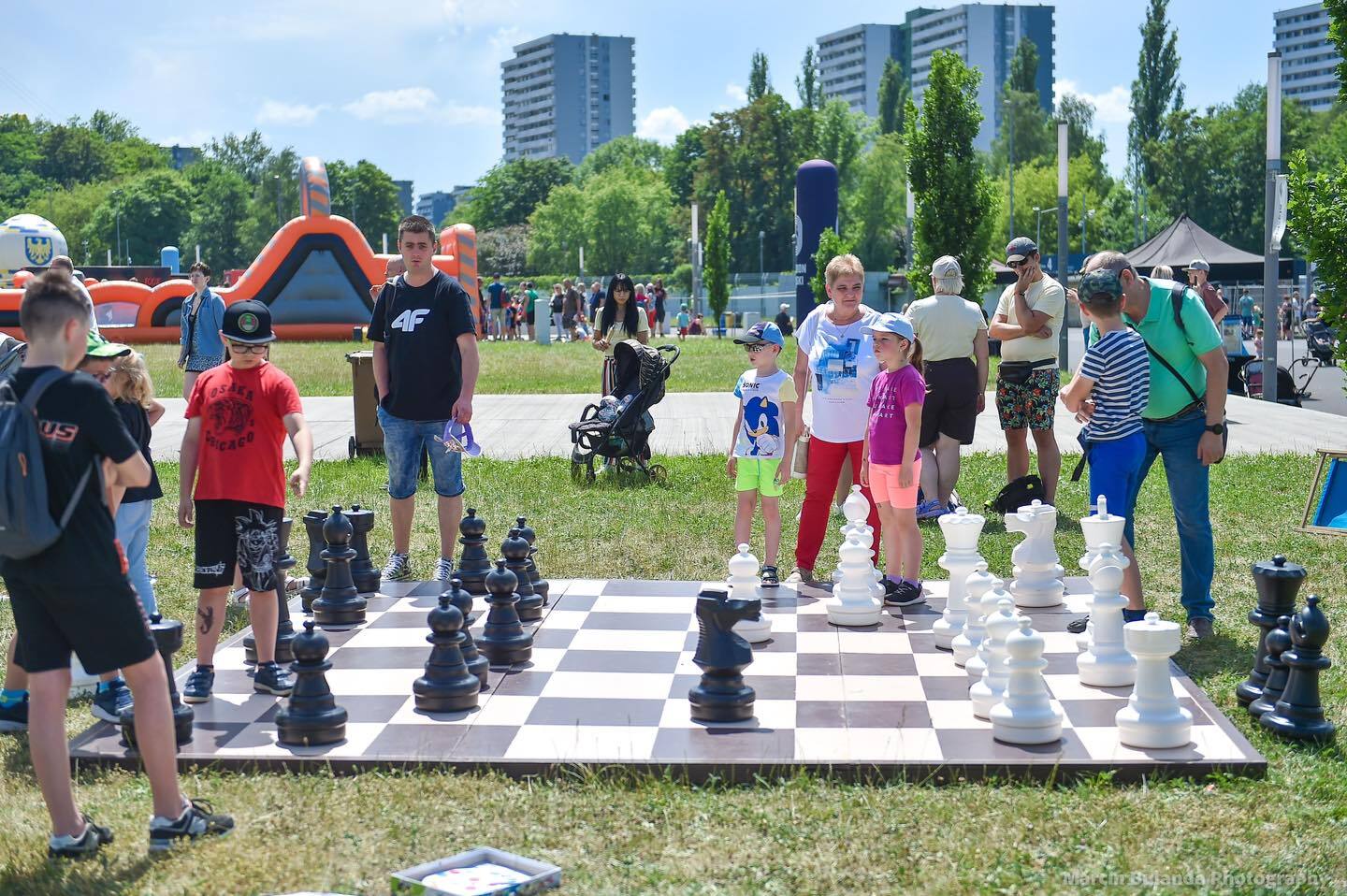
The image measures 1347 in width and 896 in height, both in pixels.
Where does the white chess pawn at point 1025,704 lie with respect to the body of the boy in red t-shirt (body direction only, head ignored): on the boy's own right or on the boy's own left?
on the boy's own left

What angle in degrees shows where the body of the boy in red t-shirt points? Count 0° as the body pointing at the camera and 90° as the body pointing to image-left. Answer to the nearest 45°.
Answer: approximately 0°

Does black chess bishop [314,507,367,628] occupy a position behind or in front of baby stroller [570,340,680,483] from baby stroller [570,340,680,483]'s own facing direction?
in front

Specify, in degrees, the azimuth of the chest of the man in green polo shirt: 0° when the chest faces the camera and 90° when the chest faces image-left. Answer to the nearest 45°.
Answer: approximately 45°

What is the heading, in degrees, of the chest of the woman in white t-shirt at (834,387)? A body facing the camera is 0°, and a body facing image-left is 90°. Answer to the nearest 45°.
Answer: approximately 0°

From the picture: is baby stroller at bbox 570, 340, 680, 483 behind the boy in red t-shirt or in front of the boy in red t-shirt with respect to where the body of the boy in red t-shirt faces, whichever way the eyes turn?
behind

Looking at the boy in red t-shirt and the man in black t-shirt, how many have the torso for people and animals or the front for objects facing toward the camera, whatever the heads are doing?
2

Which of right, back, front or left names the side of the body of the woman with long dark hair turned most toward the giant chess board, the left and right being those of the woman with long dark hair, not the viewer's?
front

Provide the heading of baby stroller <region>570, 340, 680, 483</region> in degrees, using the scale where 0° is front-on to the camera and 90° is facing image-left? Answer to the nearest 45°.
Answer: approximately 45°

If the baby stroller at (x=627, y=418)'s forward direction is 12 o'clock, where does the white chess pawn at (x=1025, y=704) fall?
The white chess pawn is roughly at 10 o'clock from the baby stroller.

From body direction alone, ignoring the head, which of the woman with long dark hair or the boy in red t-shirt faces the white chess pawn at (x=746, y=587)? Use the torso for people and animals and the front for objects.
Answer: the woman with long dark hair

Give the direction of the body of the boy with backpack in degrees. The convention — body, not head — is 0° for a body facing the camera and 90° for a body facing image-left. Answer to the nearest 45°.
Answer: approximately 225°

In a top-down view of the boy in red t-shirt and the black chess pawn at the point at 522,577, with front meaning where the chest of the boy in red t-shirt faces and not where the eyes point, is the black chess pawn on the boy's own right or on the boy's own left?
on the boy's own left

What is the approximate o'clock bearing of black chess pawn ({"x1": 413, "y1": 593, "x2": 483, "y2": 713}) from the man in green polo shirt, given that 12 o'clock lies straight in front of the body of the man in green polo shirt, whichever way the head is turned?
The black chess pawn is roughly at 12 o'clock from the man in green polo shirt.

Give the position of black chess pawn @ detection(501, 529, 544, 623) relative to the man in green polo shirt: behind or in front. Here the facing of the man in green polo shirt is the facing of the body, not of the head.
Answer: in front
